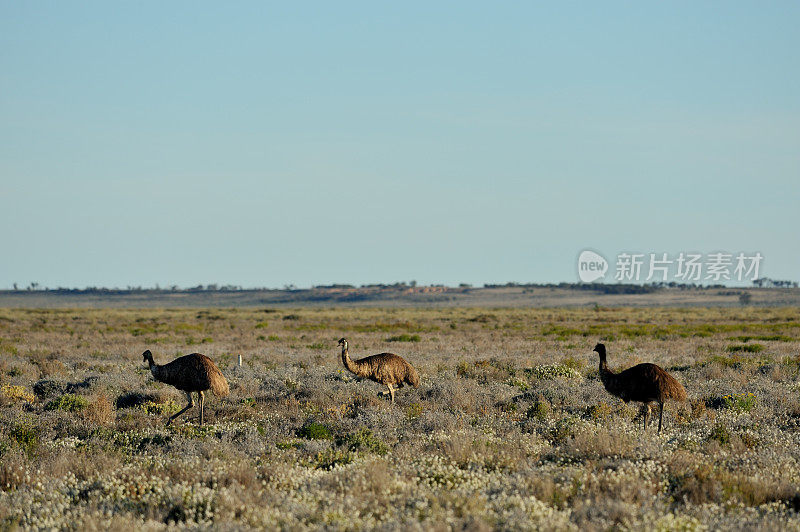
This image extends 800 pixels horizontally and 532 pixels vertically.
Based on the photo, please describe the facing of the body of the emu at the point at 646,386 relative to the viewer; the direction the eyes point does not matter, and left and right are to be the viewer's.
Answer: facing to the left of the viewer

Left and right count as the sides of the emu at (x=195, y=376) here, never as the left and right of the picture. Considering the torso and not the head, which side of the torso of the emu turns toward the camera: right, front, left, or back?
left

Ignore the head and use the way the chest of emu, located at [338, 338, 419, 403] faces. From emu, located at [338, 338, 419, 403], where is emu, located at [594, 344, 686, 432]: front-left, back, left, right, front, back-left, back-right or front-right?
back-left

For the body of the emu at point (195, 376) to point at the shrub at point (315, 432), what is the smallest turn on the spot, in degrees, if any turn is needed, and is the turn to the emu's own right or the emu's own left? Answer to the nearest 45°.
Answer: approximately 135° to the emu's own left

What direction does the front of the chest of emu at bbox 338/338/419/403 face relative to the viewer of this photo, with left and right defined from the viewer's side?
facing to the left of the viewer

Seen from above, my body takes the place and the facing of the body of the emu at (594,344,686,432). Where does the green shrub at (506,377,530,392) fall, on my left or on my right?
on my right

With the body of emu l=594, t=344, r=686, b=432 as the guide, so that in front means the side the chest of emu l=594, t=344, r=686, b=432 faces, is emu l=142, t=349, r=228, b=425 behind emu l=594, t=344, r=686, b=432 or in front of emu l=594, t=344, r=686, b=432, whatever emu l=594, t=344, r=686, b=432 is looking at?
in front

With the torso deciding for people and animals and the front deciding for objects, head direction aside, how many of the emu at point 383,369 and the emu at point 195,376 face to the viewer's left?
2

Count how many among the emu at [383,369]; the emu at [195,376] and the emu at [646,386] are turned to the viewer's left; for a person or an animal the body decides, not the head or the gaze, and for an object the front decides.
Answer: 3
